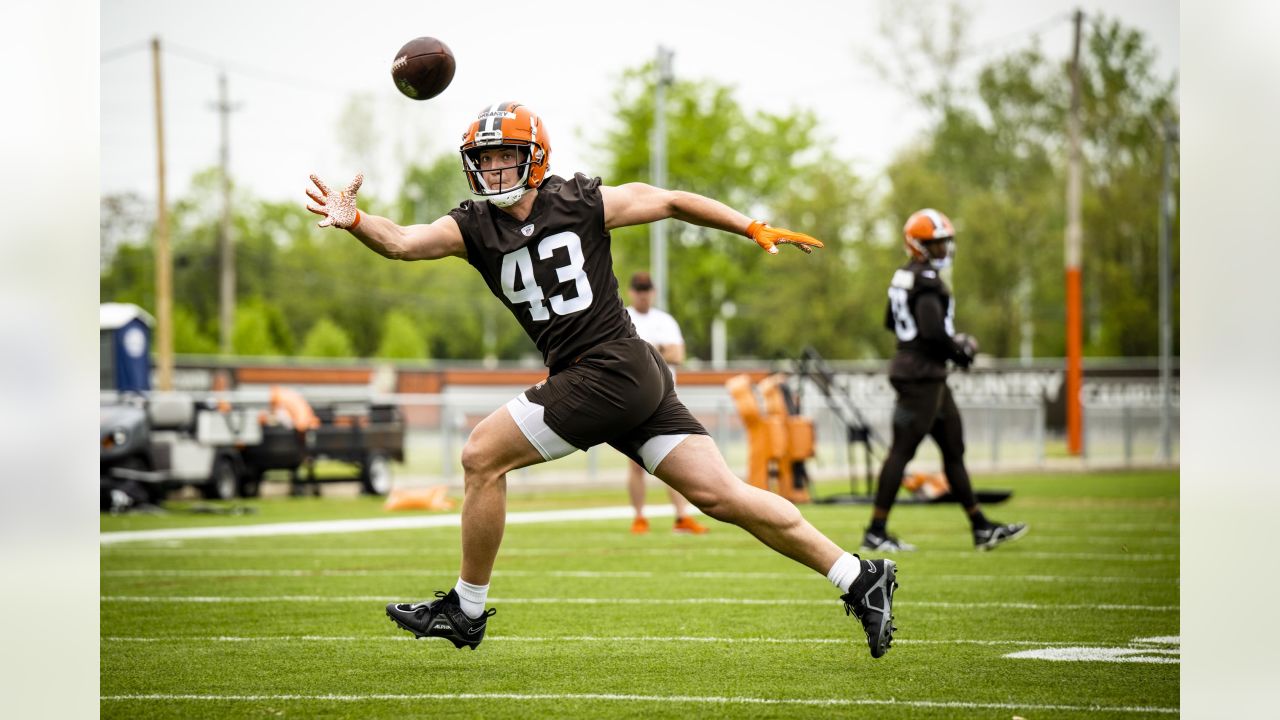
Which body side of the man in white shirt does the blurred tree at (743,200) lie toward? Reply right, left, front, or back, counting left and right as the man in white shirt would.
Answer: back

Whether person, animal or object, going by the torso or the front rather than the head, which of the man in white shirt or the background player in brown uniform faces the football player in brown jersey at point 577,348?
the man in white shirt

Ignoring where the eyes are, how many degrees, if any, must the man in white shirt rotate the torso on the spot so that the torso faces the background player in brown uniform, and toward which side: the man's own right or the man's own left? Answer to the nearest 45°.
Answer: approximately 45° to the man's own left

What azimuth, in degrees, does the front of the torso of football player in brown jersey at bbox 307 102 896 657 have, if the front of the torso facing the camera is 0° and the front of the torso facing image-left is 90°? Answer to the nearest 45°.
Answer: approximately 45°

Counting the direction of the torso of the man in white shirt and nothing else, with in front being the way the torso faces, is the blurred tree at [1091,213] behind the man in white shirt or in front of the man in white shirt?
behind

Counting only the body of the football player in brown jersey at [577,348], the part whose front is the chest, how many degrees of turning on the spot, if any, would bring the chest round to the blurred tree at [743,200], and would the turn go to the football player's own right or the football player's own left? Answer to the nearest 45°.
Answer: approximately 135° to the football player's own right

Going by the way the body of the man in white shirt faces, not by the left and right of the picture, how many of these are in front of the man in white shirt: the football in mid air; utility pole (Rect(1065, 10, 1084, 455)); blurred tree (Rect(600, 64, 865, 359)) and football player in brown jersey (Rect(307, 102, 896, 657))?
2
